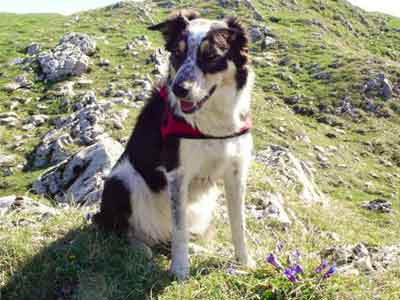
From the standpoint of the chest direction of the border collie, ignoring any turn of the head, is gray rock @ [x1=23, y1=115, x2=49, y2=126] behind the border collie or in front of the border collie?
behind

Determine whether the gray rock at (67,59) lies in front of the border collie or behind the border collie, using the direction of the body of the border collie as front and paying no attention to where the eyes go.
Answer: behind

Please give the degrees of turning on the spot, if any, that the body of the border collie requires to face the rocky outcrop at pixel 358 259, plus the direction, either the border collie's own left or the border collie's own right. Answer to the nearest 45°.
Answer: approximately 45° to the border collie's own left

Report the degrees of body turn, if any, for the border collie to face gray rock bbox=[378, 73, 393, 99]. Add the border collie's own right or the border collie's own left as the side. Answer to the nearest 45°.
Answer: approximately 90° to the border collie's own left

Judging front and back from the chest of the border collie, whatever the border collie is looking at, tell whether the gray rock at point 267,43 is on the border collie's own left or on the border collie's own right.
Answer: on the border collie's own left

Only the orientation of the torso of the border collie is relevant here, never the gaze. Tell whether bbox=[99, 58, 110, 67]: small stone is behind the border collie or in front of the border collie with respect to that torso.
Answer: behind

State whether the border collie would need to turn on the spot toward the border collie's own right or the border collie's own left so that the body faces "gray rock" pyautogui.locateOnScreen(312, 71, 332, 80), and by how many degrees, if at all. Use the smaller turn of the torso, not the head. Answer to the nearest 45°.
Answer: approximately 135° to the border collie's own left

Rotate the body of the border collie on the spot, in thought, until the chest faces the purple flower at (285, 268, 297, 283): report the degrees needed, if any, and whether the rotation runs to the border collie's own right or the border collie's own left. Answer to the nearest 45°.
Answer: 0° — it already faces it

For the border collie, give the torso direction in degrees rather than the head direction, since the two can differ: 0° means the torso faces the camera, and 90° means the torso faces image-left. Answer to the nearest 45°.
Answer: approximately 315°

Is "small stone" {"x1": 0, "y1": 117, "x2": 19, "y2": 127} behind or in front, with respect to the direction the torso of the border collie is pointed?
behind

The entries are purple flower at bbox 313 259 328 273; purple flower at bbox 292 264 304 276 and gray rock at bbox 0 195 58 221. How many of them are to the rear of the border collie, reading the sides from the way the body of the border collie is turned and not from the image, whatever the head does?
1

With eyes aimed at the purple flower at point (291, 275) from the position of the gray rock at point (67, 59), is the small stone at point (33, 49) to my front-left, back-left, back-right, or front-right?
back-right

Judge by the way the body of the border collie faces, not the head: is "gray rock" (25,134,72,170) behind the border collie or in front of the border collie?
behind
